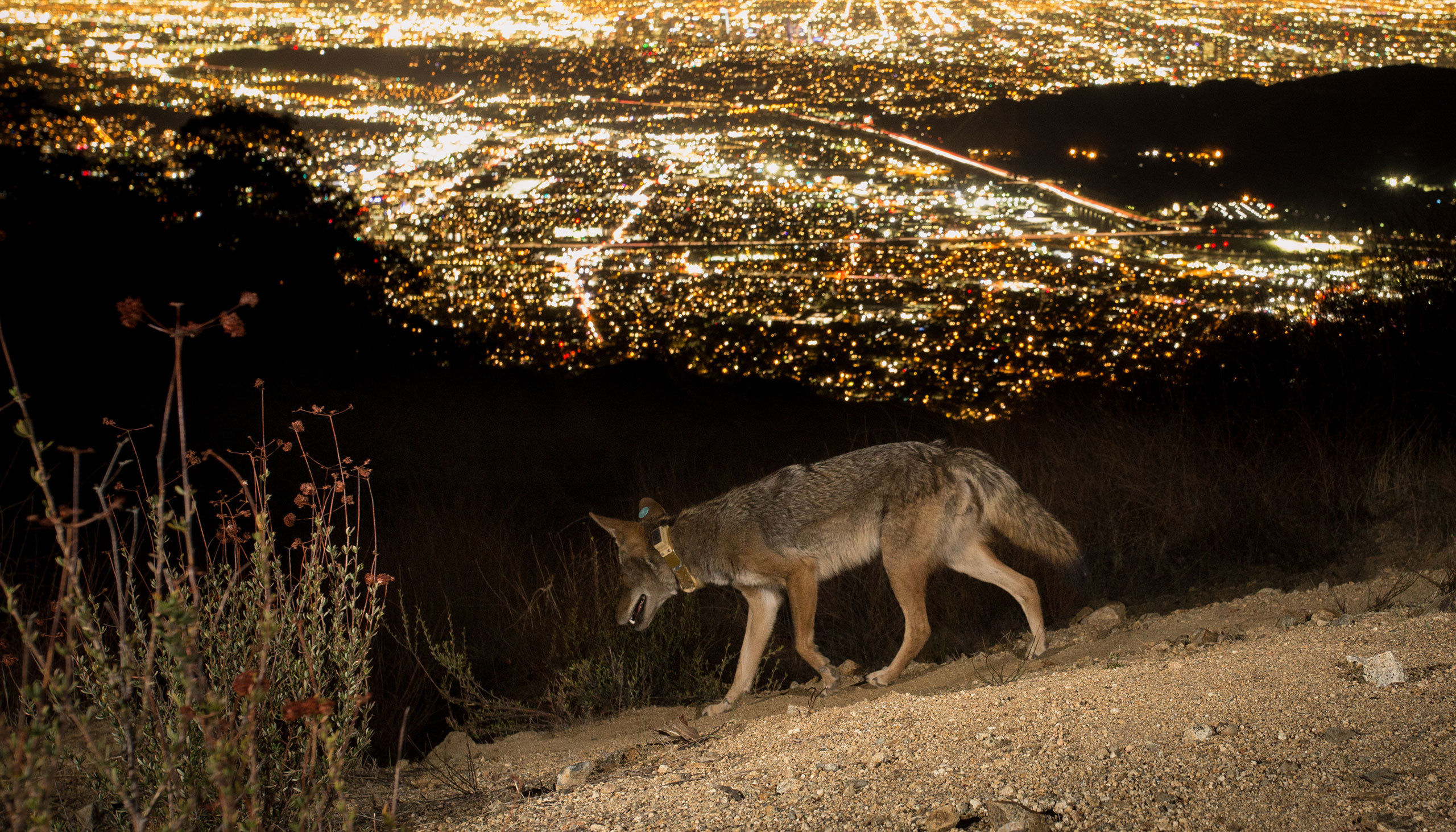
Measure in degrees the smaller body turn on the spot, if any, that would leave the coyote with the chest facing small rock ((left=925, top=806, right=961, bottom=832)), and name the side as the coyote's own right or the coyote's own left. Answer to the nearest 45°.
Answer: approximately 90° to the coyote's own left

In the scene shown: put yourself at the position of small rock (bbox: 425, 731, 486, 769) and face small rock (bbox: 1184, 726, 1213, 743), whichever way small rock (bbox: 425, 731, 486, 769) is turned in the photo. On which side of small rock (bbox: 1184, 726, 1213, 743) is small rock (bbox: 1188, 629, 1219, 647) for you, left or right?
left

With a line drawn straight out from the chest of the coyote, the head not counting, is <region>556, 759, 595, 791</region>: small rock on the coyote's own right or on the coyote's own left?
on the coyote's own left

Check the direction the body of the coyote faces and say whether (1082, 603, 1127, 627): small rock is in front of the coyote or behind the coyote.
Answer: behind

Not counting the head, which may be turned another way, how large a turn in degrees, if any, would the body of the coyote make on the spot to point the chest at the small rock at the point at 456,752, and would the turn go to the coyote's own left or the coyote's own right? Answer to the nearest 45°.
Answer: approximately 45° to the coyote's own left

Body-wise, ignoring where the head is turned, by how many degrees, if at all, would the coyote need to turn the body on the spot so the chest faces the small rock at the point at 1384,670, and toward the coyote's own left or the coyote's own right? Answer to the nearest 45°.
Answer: approximately 135° to the coyote's own left

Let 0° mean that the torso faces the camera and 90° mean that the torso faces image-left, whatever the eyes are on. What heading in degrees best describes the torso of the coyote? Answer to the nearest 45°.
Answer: approximately 90°

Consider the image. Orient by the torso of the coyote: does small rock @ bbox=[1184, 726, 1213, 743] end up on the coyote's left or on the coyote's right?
on the coyote's left

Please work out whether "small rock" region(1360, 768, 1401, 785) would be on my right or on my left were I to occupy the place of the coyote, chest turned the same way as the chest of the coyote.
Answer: on my left

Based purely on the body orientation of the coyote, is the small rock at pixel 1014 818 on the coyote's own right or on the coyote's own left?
on the coyote's own left
